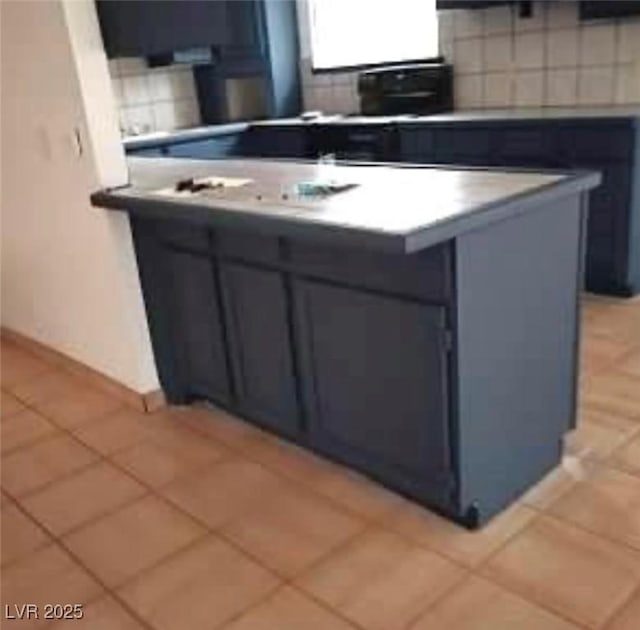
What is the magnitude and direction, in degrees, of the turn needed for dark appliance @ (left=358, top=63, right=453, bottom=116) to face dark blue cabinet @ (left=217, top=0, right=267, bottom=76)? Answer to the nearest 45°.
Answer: approximately 135° to its right

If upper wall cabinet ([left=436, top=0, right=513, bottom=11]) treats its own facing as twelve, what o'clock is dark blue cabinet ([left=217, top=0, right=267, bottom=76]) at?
The dark blue cabinet is roughly at 4 o'clock from the upper wall cabinet.

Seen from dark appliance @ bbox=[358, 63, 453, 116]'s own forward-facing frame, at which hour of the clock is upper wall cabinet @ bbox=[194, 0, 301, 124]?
The upper wall cabinet is roughly at 4 o'clock from the dark appliance.

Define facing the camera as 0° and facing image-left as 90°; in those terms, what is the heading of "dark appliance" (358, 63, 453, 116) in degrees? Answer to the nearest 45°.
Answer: approximately 0°

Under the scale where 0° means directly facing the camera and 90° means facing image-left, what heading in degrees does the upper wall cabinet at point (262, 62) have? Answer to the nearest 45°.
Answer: approximately 315°

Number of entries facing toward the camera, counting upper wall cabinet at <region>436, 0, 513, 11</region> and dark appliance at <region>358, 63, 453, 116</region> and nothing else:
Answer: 2

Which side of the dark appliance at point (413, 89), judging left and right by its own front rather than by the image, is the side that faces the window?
back

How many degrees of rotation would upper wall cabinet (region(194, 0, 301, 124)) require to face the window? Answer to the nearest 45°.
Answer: approximately 45° to its left

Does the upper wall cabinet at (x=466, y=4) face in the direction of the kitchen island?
yes
